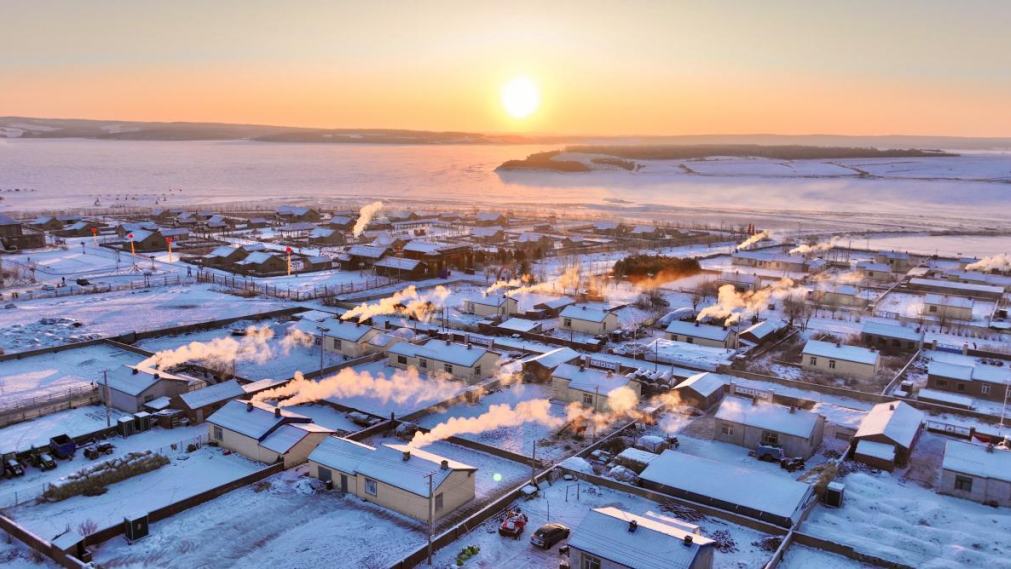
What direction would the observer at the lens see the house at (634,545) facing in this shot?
facing the viewer and to the left of the viewer

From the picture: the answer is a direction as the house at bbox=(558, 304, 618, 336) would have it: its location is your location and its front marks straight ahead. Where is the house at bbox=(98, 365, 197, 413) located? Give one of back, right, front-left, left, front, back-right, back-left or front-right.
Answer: front

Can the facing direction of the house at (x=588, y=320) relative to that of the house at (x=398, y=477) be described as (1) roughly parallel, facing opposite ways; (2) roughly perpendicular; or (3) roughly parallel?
roughly parallel

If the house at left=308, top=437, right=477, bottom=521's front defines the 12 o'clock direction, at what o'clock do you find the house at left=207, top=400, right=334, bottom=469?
the house at left=207, top=400, right=334, bottom=469 is roughly at 3 o'clock from the house at left=308, top=437, right=477, bottom=521.

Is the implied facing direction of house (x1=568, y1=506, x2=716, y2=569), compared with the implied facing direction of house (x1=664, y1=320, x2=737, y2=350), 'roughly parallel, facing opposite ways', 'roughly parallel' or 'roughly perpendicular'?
roughly parallel

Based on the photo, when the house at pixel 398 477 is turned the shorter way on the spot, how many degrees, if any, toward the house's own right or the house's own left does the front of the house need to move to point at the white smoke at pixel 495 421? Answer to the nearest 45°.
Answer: approximately 180°

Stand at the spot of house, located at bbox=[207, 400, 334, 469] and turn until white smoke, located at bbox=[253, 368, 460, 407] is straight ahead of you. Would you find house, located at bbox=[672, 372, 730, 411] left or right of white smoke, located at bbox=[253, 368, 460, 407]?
right

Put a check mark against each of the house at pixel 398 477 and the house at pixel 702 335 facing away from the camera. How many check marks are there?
0

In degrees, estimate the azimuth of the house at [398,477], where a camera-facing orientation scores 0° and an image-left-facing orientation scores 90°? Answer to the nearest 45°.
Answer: approximately 45°

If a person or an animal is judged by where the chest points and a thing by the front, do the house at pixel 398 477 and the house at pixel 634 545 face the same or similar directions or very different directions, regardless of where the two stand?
same or similar directions

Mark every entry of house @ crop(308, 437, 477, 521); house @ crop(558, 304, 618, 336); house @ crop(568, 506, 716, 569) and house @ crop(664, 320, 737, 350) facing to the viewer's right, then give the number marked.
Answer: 0
